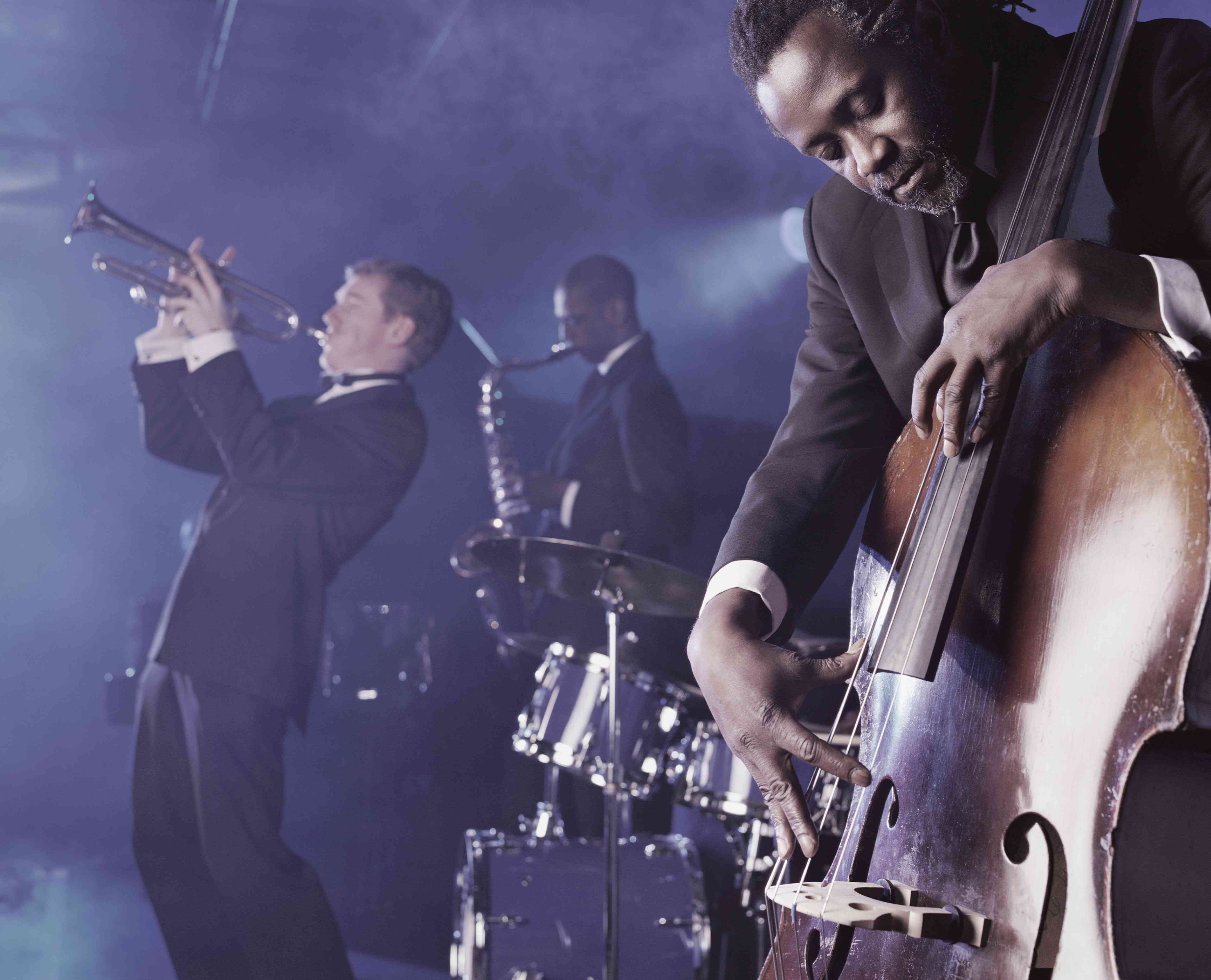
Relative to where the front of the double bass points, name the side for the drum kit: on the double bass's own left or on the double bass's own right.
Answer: on the double bass's own right

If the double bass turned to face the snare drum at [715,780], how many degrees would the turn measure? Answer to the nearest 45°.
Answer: approximately 135° to its right

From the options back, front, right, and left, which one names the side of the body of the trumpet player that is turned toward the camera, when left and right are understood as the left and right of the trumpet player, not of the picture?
left

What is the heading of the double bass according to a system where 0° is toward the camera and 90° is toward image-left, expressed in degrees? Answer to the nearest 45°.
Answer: approximately 45°

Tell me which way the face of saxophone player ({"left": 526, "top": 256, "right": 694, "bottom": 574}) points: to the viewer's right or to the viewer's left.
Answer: to the viewer's left

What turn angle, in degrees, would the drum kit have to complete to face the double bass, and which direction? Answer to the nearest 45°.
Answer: approximately 90° to its left

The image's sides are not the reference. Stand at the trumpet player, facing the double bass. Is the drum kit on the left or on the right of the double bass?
left

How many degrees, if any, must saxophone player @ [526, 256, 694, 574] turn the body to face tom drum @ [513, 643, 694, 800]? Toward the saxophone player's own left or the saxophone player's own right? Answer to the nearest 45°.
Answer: approximately 45° to the saxophone player's own left

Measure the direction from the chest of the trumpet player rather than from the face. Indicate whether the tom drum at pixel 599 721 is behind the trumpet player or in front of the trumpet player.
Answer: behind

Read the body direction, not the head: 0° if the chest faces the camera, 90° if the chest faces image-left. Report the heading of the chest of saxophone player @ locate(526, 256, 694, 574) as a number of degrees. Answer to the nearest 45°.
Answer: approximately 45°

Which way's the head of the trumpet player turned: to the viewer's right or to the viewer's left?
to the viewer's left
